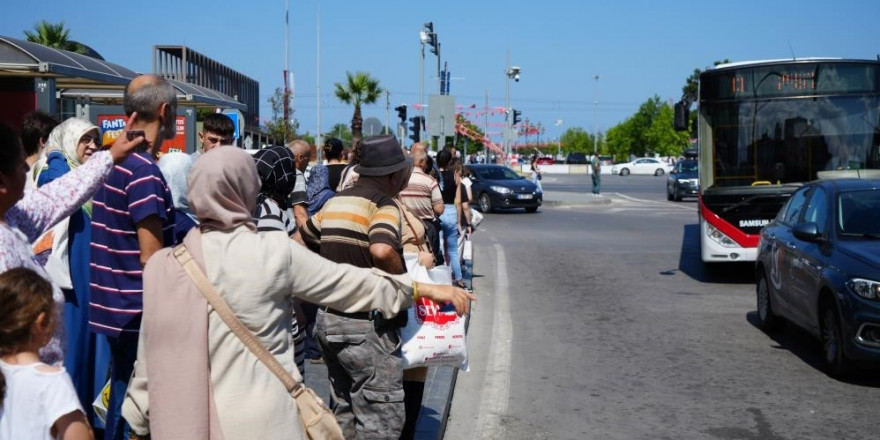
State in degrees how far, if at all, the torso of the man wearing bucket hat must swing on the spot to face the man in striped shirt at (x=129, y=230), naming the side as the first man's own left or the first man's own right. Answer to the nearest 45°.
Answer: approximately 135° to the first man's own left

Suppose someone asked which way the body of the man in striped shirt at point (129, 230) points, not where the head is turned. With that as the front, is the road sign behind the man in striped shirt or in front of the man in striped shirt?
in front

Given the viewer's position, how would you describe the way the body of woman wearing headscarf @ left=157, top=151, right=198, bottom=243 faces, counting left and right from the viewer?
facing away from the viewer

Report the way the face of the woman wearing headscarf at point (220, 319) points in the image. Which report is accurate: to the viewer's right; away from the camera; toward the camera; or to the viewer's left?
away from the camera

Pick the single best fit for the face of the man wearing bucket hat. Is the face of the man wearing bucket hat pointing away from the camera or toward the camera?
away from the camera

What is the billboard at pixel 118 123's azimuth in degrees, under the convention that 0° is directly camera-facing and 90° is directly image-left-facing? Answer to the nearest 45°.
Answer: approximately 0°

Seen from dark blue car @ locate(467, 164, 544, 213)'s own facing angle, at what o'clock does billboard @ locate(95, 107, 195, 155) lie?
The billboard is roughly at 2 o'clock from the dark blue car.

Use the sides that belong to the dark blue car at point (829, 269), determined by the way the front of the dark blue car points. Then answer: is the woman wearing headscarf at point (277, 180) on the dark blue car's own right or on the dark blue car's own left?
on the dark blue car's own right

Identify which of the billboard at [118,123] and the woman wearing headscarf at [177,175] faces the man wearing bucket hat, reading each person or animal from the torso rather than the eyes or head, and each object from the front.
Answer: the billboard

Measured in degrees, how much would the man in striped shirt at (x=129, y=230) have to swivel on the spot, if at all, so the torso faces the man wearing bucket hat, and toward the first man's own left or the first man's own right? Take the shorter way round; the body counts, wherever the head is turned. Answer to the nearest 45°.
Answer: approximately 45° to the first man's own right

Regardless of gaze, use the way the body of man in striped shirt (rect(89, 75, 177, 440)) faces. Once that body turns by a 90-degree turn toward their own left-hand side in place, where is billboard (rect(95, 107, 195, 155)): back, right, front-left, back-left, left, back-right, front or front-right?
front-right

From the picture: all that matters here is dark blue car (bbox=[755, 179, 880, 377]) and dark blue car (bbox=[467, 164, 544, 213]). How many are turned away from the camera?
0

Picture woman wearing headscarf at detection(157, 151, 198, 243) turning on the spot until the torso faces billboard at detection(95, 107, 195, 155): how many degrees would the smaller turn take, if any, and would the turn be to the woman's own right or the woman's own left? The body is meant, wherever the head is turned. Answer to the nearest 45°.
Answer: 0° — they already face it

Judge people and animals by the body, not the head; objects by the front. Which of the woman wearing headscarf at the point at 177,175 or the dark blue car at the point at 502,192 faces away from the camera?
the woman wearing headscarf
